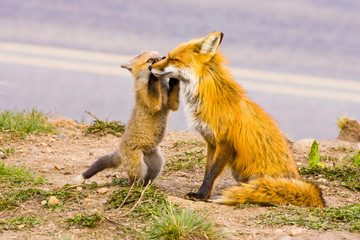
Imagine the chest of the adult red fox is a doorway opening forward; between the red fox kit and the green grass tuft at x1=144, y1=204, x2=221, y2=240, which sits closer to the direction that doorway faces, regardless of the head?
the red fox kit

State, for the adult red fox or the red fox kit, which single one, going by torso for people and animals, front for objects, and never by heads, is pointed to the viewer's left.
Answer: the adult red fox

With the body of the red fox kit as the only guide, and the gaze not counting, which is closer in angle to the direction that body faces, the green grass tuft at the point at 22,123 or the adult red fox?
the adult red fox

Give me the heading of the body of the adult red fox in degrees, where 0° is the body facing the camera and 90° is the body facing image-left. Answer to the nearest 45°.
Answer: approximately 90°

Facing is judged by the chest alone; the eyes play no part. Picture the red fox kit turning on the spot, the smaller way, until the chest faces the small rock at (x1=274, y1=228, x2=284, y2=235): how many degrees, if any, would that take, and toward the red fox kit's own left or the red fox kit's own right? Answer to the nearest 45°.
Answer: approximately 45° to the red fox kit's own right

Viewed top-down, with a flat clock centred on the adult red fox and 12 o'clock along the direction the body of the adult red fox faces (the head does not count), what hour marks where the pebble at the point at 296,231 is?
The pebble is roughly at 8 o'clock from the adult red fox.

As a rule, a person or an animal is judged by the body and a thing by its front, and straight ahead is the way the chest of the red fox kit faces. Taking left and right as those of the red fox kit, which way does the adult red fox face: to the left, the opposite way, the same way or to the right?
the opposite way

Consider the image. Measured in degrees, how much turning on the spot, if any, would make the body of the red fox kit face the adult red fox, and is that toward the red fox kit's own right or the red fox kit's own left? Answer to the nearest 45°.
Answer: approximately 45° to the red fox kit's own right

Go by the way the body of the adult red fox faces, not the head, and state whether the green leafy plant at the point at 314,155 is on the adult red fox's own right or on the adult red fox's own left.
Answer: on the adult red fox's own right

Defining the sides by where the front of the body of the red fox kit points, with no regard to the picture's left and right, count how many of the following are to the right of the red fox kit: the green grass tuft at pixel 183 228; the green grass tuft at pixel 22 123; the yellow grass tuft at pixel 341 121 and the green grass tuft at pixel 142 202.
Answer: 2

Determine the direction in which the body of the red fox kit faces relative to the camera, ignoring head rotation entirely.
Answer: to the viewer's right

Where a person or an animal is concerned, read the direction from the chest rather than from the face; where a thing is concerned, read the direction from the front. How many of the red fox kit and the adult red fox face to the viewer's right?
1
